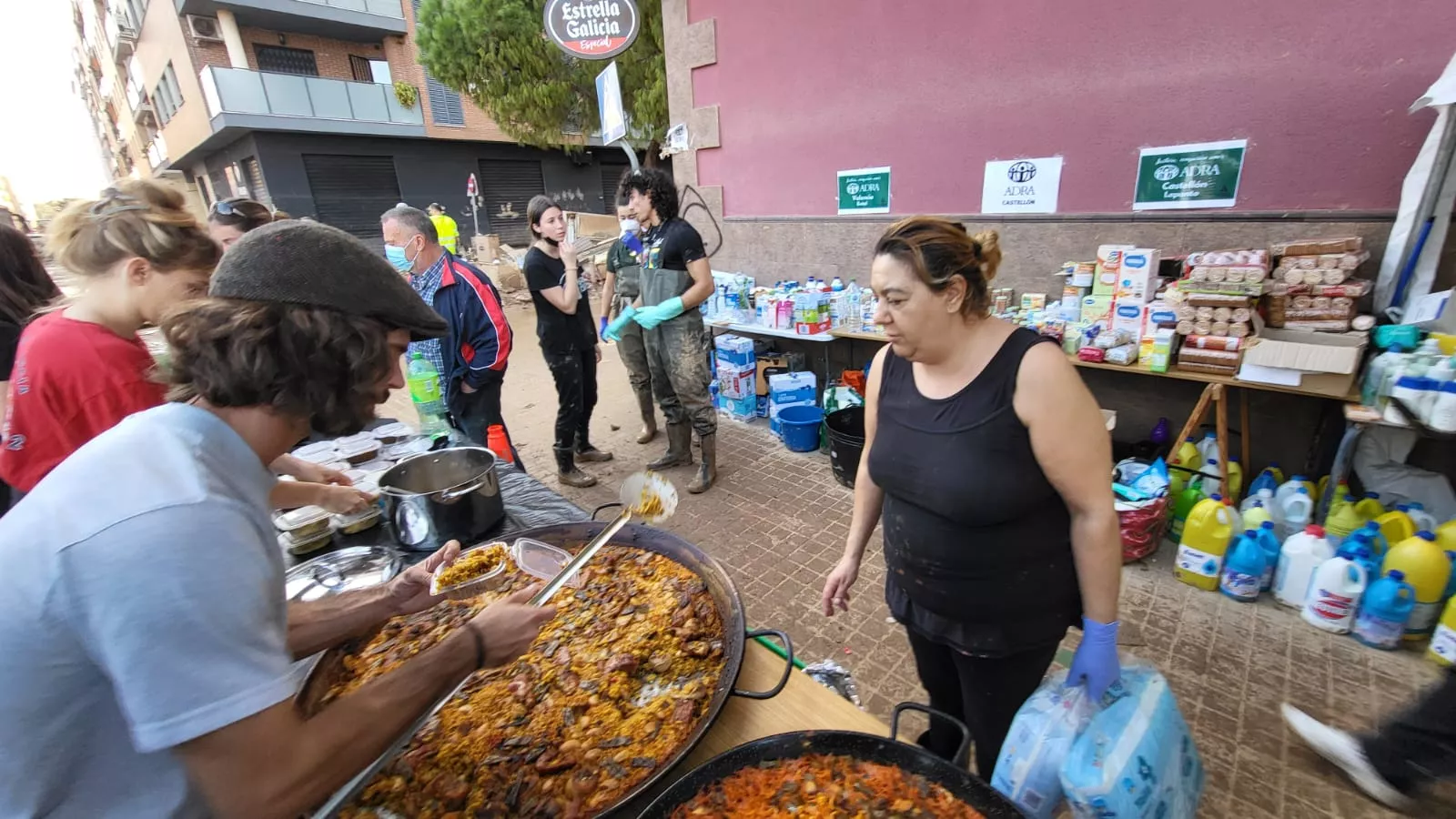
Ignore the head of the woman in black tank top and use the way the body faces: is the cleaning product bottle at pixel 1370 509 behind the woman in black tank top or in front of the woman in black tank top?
behind

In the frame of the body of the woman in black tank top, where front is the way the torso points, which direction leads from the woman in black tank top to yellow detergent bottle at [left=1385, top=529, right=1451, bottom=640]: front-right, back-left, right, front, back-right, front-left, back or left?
back

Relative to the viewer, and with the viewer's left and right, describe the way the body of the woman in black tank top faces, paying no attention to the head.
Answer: facing the viewer and to the left of the viewer

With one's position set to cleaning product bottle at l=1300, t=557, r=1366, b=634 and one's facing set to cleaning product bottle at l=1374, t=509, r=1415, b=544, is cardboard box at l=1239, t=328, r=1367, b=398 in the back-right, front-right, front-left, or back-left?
front-left

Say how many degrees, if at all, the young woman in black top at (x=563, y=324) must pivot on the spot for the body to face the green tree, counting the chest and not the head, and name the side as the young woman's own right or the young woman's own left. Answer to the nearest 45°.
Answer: approximately 135° to the young woman's own left

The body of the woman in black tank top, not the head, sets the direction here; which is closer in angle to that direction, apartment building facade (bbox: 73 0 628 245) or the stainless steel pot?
the stainless steel pot

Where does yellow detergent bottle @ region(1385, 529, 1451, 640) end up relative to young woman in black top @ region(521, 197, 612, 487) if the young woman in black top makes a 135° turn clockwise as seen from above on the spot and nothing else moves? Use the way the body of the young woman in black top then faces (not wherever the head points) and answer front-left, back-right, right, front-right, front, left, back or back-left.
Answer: back-left

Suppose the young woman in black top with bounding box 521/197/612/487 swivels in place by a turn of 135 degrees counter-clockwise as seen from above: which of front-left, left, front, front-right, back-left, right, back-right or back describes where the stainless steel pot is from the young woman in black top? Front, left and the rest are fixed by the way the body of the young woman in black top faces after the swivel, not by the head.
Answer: back

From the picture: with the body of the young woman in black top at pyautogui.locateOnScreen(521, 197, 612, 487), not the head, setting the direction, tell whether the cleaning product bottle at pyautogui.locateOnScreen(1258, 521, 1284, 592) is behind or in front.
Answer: in front

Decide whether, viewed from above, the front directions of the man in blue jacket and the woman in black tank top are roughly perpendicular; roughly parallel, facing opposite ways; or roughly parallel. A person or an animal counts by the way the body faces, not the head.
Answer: roughly parallel

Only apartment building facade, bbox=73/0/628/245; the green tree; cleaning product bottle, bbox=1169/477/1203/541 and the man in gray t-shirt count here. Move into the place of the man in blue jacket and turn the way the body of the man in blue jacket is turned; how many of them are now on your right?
2

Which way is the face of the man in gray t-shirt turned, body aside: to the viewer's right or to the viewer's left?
to the viewer's right
